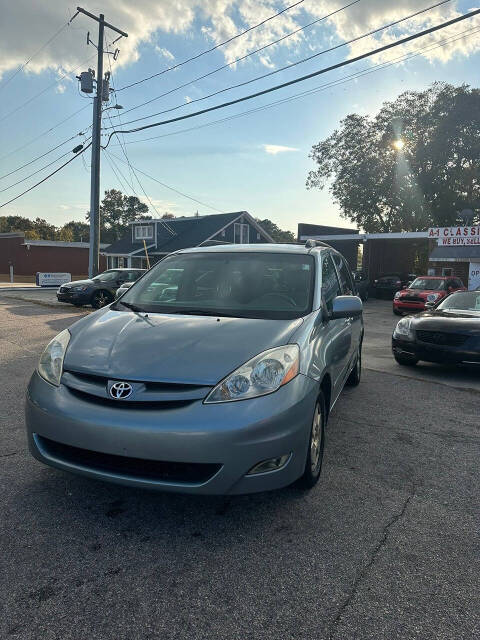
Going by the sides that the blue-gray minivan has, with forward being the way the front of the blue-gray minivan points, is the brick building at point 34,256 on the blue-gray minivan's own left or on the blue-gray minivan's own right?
on the blue-gray minivan's own right

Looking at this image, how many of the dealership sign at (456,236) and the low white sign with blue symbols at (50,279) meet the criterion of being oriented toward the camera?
2

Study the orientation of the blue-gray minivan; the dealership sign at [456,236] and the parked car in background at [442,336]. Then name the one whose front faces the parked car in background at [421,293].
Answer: the dealership sign

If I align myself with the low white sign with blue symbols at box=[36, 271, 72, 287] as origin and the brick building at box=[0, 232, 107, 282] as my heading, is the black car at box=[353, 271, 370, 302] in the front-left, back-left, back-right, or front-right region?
back-right

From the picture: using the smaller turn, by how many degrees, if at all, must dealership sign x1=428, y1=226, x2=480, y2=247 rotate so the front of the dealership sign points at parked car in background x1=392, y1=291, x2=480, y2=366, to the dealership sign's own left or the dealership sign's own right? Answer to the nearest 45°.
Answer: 0° — it already faces it

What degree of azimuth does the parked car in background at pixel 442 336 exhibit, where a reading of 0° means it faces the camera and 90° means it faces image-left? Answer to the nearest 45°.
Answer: approximately 45°

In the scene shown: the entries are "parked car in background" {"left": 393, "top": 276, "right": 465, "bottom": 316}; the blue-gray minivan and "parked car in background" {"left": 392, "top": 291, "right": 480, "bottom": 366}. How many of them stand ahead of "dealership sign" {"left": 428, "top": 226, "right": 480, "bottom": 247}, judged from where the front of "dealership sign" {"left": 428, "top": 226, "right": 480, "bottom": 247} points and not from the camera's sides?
3

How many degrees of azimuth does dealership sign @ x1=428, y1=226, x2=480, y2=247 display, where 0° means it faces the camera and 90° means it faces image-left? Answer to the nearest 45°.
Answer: approximately 0°

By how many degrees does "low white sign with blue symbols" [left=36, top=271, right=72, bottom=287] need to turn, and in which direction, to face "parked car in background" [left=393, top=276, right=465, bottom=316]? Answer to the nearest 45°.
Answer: approximately 45° to its left
